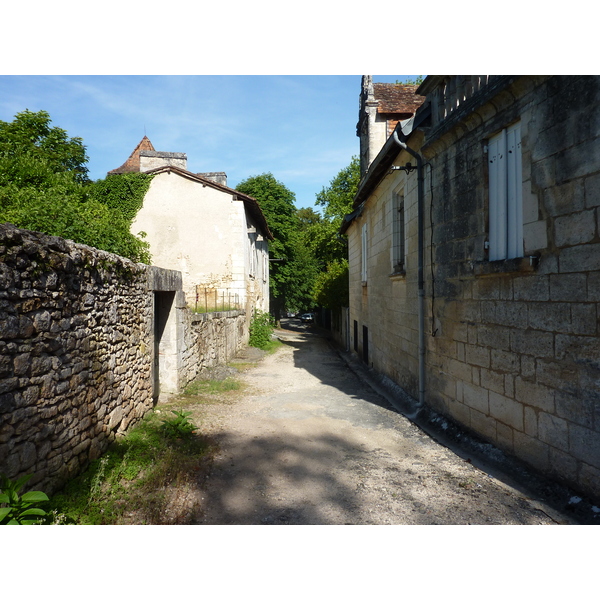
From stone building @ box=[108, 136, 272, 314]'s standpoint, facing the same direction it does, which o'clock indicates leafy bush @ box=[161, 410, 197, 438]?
The leafy bush is roughly at 3 o'clock from the stone building.

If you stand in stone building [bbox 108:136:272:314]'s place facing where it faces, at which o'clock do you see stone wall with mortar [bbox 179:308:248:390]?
The stone wall with mortar is roughly at 3 o'clock from the stone building.

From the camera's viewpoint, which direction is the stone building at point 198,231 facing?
to the viewer's right

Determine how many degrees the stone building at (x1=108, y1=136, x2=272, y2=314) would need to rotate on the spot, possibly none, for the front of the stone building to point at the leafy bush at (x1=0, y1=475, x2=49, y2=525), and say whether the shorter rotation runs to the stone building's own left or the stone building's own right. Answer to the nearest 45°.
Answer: approximately 90° to the stone building's own right

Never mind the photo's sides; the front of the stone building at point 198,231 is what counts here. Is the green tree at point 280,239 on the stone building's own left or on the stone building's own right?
on the stone building's own left

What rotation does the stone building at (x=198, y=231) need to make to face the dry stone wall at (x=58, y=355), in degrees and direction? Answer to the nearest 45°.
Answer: approximately 90° to its right

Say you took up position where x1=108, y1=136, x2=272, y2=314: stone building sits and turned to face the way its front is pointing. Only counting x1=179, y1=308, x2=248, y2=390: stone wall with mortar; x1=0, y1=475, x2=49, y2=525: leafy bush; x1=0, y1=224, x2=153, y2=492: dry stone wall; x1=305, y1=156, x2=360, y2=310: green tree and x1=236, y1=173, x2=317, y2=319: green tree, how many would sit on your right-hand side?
3

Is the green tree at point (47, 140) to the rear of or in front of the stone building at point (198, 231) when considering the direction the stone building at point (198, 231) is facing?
to the rear
